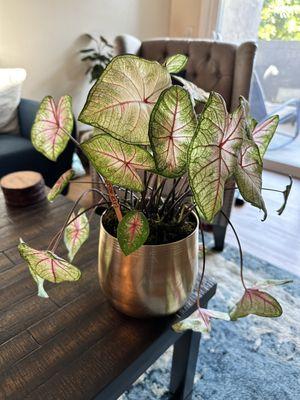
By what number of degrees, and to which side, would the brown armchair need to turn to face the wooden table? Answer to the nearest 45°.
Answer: approximately 45° to its left

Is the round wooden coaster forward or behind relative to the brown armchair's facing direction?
forward

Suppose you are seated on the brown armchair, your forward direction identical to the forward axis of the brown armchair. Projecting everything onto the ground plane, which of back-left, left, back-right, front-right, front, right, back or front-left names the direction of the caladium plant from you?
front-left

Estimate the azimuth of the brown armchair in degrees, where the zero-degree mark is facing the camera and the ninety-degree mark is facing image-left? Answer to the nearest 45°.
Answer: approximately 45°

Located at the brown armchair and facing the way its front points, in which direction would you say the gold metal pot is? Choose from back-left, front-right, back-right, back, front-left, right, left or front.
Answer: front-left
